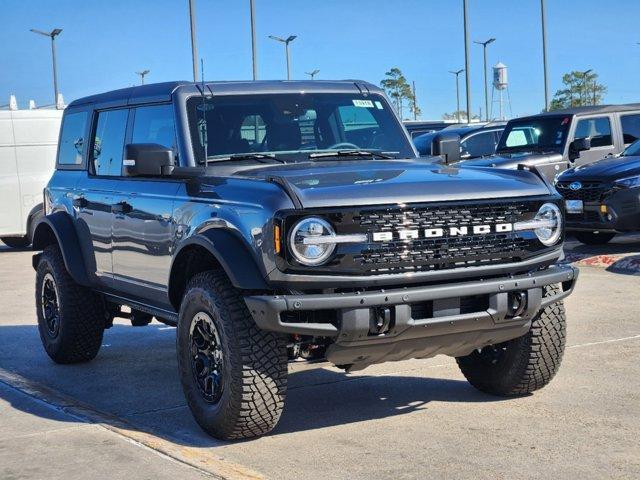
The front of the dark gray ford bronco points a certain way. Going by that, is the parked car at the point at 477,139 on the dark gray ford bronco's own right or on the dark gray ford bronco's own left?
on the dark gray ford bronco's own left

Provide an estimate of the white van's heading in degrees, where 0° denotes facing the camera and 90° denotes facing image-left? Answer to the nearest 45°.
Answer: approximately 90°

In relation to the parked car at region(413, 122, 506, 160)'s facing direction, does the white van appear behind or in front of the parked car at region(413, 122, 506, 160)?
in front

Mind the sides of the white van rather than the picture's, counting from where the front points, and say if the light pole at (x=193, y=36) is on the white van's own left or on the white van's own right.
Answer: on the white van's own right

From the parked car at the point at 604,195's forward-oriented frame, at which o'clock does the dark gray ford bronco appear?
The dark gray ford bronco is roughly at 11 o'clock from the parked car.

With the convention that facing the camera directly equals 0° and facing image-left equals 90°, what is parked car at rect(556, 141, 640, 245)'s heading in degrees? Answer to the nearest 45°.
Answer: approximately 45°

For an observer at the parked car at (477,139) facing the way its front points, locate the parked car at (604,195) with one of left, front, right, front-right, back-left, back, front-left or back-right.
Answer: front-left

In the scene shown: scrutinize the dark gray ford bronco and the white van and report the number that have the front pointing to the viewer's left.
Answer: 1

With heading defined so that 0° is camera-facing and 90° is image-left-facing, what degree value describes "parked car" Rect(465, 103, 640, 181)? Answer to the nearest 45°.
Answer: approximately 45°

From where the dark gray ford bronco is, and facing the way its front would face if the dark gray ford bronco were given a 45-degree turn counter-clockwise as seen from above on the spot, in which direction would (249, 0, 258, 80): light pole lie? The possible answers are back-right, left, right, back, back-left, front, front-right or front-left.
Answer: left

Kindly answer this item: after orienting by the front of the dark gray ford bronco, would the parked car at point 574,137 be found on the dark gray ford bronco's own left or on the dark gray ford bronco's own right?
on the dark gray ford bronco's own left

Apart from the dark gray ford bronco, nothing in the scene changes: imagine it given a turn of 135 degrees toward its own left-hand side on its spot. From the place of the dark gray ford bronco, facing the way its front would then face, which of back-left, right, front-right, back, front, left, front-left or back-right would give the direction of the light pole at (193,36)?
front

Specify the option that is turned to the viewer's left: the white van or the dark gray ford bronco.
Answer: the white van

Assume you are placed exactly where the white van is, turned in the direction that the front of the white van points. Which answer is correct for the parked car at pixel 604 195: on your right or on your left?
on your left
